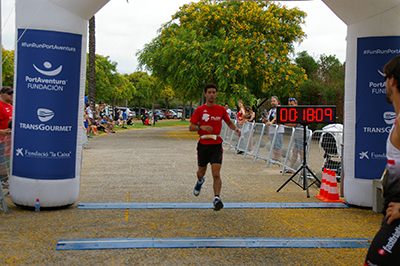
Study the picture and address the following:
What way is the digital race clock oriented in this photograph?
toward the camera

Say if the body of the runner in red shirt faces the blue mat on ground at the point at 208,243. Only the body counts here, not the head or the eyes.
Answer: yes

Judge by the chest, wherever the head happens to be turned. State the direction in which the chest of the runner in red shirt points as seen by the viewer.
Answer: toward the camera

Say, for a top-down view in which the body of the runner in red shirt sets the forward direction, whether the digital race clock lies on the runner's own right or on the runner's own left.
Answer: on the runner's own left

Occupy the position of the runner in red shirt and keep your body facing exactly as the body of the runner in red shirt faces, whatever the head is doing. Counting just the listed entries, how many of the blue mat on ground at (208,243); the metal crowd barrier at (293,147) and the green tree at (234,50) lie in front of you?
1

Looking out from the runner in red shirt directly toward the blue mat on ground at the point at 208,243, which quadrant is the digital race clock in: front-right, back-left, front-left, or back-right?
back-left

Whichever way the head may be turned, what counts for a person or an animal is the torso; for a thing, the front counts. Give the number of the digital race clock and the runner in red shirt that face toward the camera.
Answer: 2

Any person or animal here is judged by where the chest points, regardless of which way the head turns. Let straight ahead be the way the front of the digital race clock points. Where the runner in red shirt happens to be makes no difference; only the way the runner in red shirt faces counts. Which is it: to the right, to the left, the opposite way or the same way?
the same way

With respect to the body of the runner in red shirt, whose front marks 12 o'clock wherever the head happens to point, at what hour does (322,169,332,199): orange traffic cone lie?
The orange traffic cone is roughly at 8 o'clock from the runner in red shirt.

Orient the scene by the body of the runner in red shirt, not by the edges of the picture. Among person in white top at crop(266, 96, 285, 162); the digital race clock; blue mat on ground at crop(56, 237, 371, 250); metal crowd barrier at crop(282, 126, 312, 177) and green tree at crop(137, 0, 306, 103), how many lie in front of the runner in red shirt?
1

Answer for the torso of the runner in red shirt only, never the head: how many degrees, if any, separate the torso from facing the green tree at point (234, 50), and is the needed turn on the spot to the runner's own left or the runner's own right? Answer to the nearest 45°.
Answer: approximately 180°

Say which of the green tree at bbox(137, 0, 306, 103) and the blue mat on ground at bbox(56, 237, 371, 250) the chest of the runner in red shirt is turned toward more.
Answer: the blue mat on ground

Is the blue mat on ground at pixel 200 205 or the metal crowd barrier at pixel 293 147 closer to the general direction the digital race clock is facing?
the blue mat on ground
